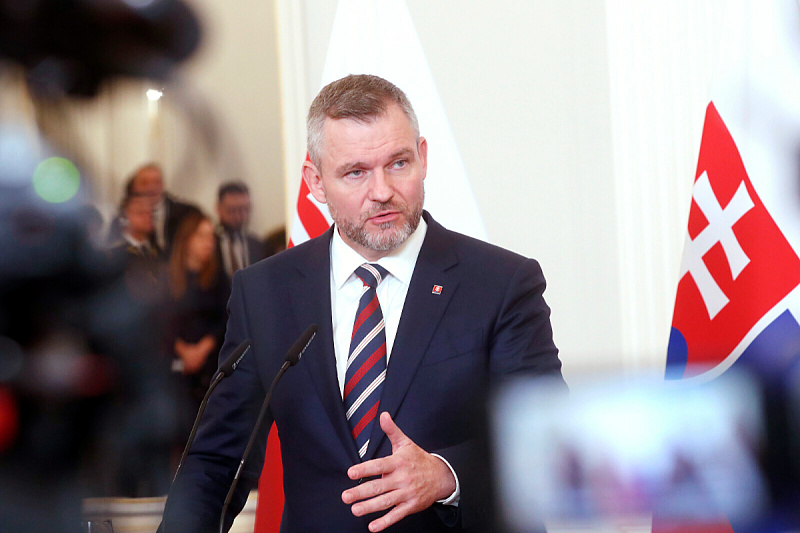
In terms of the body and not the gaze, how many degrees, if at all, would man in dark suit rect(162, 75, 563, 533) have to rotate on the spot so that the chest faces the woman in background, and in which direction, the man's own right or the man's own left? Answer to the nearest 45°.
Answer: approximately 135° to the man's own right

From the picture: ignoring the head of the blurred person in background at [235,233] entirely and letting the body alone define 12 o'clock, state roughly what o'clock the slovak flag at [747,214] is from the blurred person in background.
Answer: The slovak flag is roughly at 10 o'clock from the blurred person in background.

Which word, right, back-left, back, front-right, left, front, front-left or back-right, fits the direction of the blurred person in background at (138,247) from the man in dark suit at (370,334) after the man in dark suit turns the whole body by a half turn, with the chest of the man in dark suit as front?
front-left

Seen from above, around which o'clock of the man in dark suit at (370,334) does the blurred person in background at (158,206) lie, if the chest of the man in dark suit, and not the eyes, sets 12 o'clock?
The blurred person in background is roughly at 5 o'clock from the man in dark suit.

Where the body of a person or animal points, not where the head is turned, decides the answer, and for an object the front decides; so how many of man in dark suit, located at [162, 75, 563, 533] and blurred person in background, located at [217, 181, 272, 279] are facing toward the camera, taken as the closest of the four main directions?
2

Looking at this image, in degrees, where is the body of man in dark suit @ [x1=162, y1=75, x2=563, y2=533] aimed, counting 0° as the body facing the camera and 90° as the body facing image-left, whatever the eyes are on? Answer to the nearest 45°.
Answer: approximately 0°

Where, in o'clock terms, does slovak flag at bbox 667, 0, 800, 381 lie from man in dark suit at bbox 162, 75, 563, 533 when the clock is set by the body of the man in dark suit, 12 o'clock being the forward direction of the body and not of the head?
The slovak flag is roughly at 8 o'clock from the man in dark suit.

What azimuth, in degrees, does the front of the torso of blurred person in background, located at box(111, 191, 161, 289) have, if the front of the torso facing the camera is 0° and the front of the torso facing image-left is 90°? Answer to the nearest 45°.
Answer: approximately 315°
